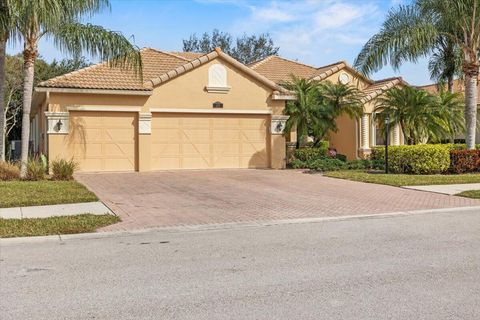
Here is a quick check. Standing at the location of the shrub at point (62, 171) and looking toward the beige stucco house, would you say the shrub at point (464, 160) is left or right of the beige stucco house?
right

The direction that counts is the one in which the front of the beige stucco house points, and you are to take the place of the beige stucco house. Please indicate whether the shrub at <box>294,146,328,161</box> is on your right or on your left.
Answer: on your left

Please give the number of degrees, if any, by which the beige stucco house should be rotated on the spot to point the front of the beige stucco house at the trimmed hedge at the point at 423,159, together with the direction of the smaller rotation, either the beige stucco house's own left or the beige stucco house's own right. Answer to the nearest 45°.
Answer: approximately 90° to the beige stucco house's own left

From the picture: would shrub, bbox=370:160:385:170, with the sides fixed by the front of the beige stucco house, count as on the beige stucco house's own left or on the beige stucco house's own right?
on the beige stucco house's own left

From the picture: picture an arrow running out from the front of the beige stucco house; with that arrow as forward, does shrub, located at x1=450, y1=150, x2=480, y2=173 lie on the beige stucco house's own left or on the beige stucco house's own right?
on the beige stucco house's own left

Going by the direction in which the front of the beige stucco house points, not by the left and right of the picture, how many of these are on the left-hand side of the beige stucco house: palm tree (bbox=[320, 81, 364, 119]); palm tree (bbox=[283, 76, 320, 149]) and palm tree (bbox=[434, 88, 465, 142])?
3

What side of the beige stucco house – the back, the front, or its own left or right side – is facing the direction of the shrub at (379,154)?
left

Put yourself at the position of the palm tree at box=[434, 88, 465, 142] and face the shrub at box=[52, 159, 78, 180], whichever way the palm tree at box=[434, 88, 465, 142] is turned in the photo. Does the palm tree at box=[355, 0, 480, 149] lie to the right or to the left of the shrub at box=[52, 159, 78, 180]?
left

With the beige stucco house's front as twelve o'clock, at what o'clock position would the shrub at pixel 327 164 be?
The shrub is roughly at 9 o'clock from the beige stucco house.

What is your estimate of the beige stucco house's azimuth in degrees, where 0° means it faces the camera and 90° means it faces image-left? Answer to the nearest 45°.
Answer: approximately 0°

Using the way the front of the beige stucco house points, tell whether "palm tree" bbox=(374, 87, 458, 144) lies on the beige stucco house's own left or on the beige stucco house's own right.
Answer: on the beige stucco house's own left

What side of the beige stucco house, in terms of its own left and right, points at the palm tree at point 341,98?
left
